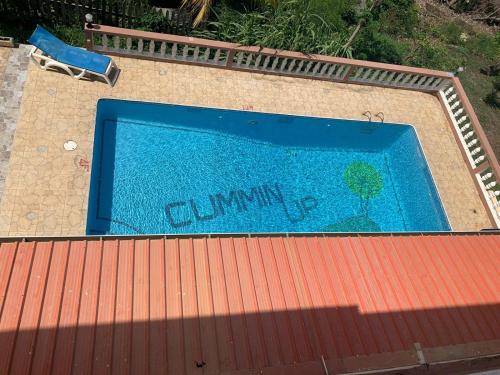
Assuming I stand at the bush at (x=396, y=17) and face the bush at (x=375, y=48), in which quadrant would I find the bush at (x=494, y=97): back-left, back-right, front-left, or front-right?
front-left

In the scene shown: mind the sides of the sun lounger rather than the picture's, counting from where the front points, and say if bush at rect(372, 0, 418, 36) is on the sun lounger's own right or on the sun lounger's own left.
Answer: on the sun lounger's own left

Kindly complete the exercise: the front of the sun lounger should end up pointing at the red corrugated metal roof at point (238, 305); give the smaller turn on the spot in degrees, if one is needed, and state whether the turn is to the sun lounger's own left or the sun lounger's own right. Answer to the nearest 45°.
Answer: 0° — it already faces it

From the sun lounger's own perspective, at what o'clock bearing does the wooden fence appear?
The wooden fence is roughly at 8 o'clock from the sun lounger.

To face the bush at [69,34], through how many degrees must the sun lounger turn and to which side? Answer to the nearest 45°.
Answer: approximately 135° to its left

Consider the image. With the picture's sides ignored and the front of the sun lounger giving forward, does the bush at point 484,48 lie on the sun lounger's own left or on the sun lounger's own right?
on the sun lounger's own left

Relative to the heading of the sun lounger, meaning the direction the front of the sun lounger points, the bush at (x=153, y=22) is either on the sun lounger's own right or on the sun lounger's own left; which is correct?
on the sun lounger's own left

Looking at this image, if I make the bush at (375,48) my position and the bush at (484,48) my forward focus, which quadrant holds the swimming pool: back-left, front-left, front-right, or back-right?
back-right

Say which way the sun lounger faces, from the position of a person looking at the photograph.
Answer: facing the viewer and to the right of the viewer

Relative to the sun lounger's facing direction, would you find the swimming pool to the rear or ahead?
ahead

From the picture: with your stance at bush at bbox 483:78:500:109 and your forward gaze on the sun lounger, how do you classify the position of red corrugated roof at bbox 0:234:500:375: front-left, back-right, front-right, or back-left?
front-left

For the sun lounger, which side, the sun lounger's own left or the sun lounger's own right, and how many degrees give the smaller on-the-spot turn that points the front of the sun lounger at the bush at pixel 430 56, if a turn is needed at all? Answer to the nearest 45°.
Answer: approximately 45° to the sun lounger's own left
